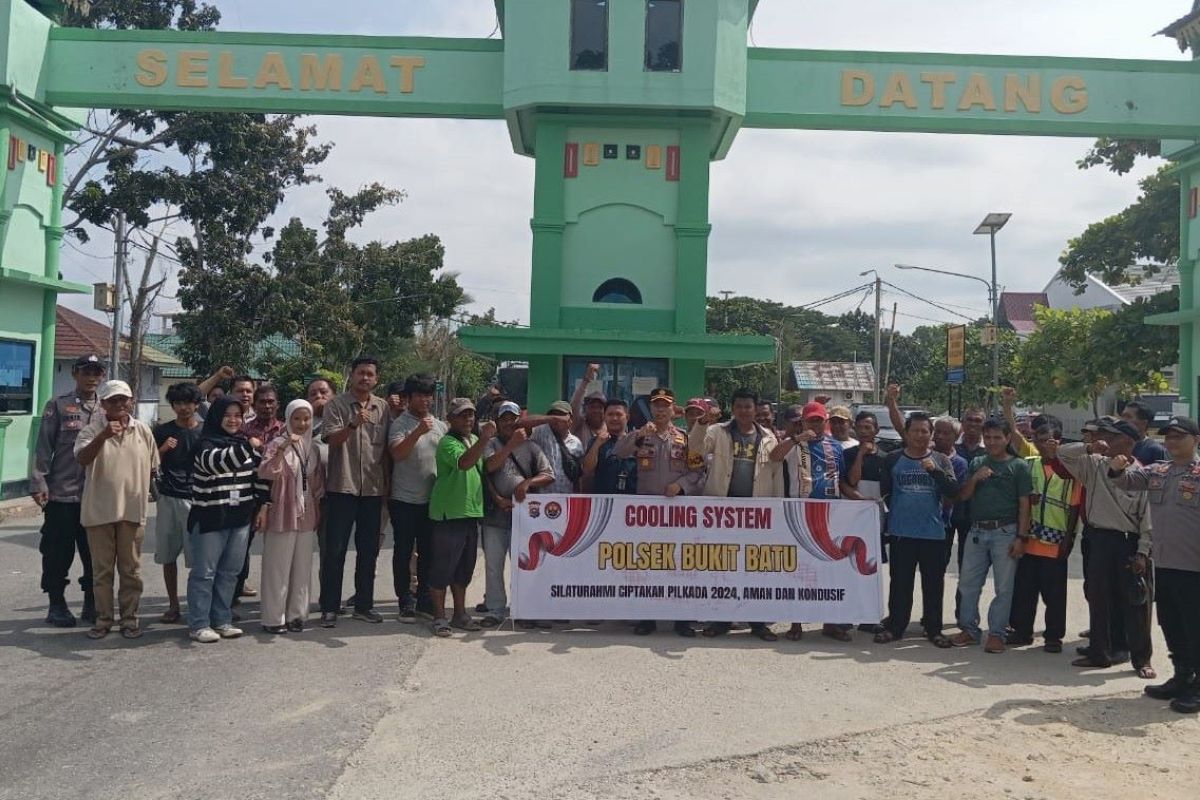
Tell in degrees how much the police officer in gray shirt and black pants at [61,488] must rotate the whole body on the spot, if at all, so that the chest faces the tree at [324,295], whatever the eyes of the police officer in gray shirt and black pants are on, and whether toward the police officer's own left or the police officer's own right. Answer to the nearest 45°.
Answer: approximately 135° to the police officer's own left

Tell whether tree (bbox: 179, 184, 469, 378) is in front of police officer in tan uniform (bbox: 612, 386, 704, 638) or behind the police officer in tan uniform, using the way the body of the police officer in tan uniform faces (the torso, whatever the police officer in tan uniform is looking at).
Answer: behind

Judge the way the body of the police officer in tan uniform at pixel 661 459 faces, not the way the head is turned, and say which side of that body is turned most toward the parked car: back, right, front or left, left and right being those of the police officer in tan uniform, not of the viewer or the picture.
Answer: back

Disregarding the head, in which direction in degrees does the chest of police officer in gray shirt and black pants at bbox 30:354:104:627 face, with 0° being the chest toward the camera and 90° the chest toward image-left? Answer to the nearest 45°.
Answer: approximately 315°

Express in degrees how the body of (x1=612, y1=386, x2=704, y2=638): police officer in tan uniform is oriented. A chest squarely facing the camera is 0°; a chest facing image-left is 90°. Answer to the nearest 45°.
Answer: approximately 0°
